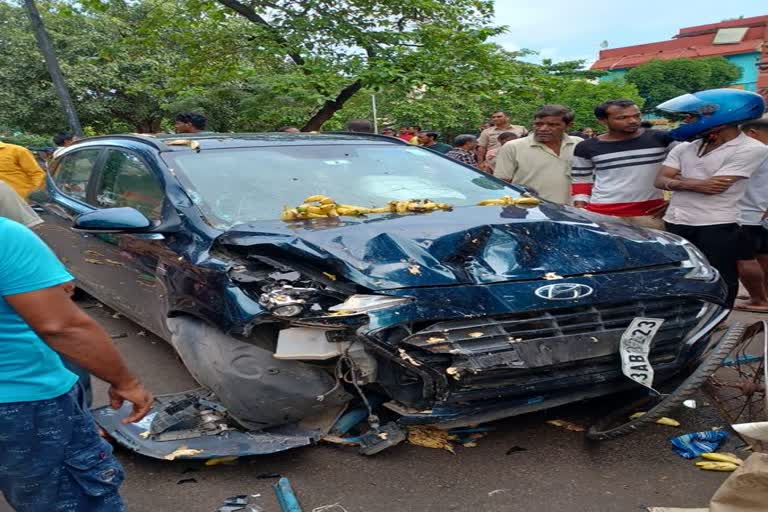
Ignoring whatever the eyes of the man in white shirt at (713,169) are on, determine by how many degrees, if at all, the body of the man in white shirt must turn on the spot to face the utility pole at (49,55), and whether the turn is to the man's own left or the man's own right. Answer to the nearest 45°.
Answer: approximately 45° to the man's own right

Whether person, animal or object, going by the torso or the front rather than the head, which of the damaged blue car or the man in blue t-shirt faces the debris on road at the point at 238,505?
the man in blue t-shirt

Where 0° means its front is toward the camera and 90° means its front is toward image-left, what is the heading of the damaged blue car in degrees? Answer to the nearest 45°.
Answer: approximately 315°

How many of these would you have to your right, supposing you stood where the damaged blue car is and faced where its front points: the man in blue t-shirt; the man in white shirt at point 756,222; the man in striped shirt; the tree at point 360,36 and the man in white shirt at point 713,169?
1

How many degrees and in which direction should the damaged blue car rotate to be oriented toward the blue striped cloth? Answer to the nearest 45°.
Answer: approximately 45° to its left

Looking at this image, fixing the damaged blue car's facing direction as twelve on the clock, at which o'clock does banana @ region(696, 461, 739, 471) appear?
The banana is roughly at 11 o'clock from the damaged blue car.

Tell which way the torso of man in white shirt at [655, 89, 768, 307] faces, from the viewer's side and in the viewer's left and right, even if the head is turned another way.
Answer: facing the viewer and to the left of the viewer

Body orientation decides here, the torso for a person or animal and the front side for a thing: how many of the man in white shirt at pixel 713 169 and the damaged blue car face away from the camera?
0

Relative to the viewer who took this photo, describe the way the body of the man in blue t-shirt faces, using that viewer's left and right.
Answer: facing away from the viewer and to the right of the viewer

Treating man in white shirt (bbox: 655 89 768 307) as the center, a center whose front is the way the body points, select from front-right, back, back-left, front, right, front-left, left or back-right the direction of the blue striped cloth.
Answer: front-left

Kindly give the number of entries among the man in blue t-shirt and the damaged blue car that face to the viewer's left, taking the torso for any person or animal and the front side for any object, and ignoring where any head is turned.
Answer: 0

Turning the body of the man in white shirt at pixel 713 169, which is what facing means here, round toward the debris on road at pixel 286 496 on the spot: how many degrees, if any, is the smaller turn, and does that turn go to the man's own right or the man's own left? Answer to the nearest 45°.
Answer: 0° — they already face it
